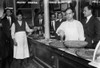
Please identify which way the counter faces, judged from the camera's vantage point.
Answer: facing the viewer and to the left of the viewer

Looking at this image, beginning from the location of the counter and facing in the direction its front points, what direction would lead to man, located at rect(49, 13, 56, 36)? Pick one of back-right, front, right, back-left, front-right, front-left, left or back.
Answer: back-right

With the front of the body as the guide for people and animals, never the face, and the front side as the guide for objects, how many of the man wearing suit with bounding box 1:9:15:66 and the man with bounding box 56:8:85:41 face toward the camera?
2

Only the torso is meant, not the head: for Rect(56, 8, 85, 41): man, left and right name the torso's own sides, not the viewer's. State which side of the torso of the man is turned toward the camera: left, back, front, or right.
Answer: front

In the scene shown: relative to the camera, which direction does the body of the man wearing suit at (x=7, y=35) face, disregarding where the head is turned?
toward the camera

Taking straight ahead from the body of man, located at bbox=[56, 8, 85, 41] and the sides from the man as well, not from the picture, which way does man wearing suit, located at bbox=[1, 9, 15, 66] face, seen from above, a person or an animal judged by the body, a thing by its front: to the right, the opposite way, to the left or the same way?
the same way

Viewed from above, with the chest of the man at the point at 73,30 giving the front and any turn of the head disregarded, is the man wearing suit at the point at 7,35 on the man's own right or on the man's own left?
on the man's own right

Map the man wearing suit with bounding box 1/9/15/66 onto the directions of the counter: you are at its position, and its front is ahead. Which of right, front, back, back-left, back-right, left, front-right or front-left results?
right

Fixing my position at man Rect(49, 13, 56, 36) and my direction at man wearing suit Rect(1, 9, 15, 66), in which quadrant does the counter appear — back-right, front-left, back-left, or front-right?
front-left
